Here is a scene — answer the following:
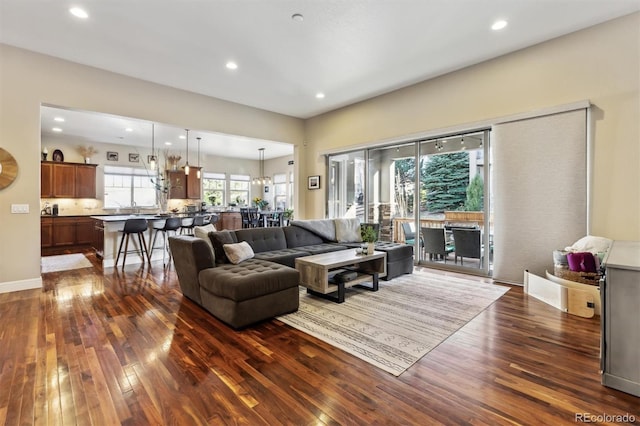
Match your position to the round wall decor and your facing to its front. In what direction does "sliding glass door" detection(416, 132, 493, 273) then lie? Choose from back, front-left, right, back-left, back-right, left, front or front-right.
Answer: front-left

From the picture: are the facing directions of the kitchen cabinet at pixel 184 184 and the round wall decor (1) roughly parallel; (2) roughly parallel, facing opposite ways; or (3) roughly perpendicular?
roughly parallel

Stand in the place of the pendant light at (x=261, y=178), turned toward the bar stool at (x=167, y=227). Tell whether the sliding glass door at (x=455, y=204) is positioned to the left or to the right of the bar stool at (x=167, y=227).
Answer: left

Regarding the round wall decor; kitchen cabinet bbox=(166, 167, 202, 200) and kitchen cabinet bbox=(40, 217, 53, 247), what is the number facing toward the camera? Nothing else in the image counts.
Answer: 3

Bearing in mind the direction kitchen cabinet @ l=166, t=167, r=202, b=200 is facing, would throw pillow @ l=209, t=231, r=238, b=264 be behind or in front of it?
in front

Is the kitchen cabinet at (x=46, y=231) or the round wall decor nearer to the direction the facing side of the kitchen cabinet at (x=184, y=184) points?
the round wall decor

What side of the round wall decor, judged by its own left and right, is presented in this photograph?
front

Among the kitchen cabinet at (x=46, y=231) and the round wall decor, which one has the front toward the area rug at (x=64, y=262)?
the kitchen cabinet

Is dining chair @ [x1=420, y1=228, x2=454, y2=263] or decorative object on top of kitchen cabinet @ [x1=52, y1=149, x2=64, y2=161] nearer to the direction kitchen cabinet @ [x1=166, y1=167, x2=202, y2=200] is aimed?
the dining chair

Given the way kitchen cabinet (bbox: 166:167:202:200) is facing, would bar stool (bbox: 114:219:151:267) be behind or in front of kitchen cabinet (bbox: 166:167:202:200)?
in front

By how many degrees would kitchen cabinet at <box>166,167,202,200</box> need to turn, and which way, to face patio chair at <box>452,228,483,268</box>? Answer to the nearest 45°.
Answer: approximately 45° to its left

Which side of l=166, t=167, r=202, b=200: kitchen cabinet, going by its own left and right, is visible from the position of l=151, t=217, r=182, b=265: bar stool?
front

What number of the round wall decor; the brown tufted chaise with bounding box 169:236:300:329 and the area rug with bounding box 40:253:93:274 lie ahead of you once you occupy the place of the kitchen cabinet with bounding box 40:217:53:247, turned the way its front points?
3

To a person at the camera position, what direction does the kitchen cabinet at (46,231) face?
facing the viewer

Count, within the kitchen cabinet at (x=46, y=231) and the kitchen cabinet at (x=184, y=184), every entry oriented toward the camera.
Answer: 2

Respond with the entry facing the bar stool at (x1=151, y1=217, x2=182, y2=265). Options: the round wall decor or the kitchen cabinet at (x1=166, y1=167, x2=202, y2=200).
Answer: the kitchen cabinet

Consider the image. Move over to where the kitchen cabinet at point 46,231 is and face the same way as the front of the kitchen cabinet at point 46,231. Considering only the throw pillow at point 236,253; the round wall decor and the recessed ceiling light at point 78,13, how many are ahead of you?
3

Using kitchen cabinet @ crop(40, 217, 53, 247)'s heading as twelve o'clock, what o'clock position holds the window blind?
The window blind is roughly at 11 o'clock from the kitchen cabinet.
